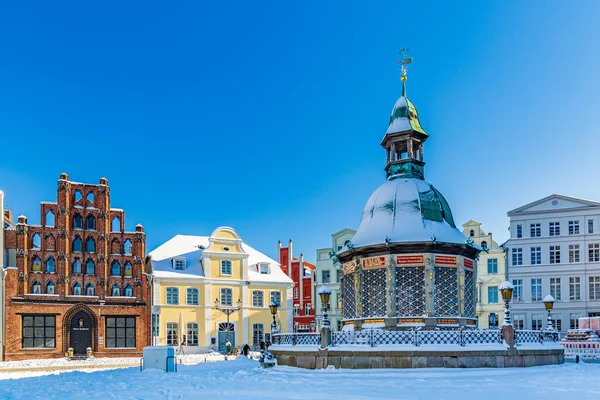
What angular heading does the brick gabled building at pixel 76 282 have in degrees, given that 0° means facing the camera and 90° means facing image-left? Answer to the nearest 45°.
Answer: approximately 0°
